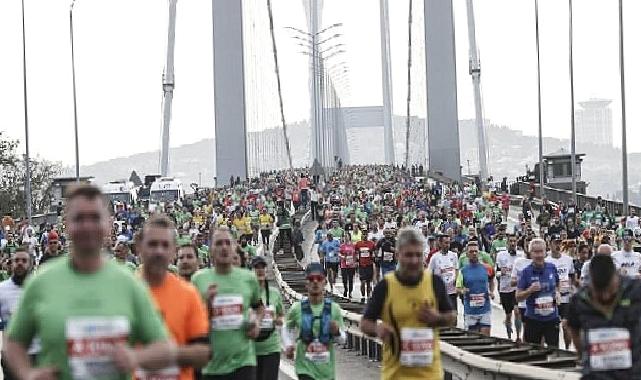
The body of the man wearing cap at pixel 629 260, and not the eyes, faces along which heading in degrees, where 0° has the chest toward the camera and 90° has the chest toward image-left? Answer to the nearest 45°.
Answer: approximately 0°

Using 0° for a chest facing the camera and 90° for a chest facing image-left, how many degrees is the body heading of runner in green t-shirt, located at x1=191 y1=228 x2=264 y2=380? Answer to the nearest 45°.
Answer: approximately 0°

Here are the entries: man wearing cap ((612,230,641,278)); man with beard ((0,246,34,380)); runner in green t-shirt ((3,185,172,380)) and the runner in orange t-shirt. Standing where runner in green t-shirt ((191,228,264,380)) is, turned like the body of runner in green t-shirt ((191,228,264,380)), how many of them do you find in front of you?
2

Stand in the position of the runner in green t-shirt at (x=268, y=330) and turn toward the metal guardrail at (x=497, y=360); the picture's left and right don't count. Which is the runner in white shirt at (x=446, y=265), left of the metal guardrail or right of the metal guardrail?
left

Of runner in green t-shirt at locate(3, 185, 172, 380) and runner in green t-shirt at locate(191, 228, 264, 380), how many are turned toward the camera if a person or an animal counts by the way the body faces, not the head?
2
